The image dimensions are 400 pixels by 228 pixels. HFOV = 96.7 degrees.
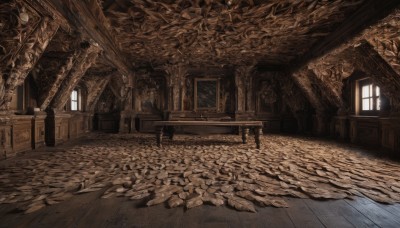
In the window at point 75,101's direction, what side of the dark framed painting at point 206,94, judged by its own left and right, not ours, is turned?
right

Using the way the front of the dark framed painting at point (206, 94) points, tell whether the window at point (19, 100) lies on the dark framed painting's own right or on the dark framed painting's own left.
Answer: on the dark framed painting's own right

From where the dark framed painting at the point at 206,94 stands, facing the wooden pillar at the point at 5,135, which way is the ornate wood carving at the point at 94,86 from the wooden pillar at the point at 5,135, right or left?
right

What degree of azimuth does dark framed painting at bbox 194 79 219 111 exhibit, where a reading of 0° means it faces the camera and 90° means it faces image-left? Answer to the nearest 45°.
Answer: approximately 0°

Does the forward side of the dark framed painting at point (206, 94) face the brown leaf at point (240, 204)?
yes

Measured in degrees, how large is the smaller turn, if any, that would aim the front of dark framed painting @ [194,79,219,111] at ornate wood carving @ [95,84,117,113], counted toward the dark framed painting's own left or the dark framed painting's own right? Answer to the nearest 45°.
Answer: approximately 90° to the dark framed painting's own right

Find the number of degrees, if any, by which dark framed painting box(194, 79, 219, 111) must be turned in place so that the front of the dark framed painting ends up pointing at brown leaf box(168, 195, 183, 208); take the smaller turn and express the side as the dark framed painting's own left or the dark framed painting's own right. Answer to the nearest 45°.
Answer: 0° — it already faces it

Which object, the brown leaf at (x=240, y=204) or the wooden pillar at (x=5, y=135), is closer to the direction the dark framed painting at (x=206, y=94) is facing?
the brown leaf

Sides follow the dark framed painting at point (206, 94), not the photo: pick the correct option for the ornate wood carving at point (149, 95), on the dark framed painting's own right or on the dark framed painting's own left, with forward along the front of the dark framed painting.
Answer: on the dark framed painting's own right

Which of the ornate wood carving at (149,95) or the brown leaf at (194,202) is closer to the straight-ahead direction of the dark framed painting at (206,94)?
the brown leaf

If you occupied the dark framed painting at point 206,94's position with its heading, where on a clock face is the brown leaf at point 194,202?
The brown leaf is roughly at 12 o'clock from the dark framed painting.

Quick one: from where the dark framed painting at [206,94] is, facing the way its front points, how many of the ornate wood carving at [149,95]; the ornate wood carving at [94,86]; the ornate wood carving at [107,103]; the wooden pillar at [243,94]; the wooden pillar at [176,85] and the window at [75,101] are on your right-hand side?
5

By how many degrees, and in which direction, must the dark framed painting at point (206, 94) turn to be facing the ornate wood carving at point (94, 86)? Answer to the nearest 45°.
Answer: approximately 90° to its right

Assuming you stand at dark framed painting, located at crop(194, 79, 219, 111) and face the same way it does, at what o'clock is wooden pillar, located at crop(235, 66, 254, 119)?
The wooden pillar is roughly at 9 o'clock from the dark framed painting.

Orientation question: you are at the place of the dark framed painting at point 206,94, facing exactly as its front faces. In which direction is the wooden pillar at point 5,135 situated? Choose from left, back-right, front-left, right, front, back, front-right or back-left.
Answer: front-right

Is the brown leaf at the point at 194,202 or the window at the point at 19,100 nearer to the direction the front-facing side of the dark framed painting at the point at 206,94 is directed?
the brown leaf
